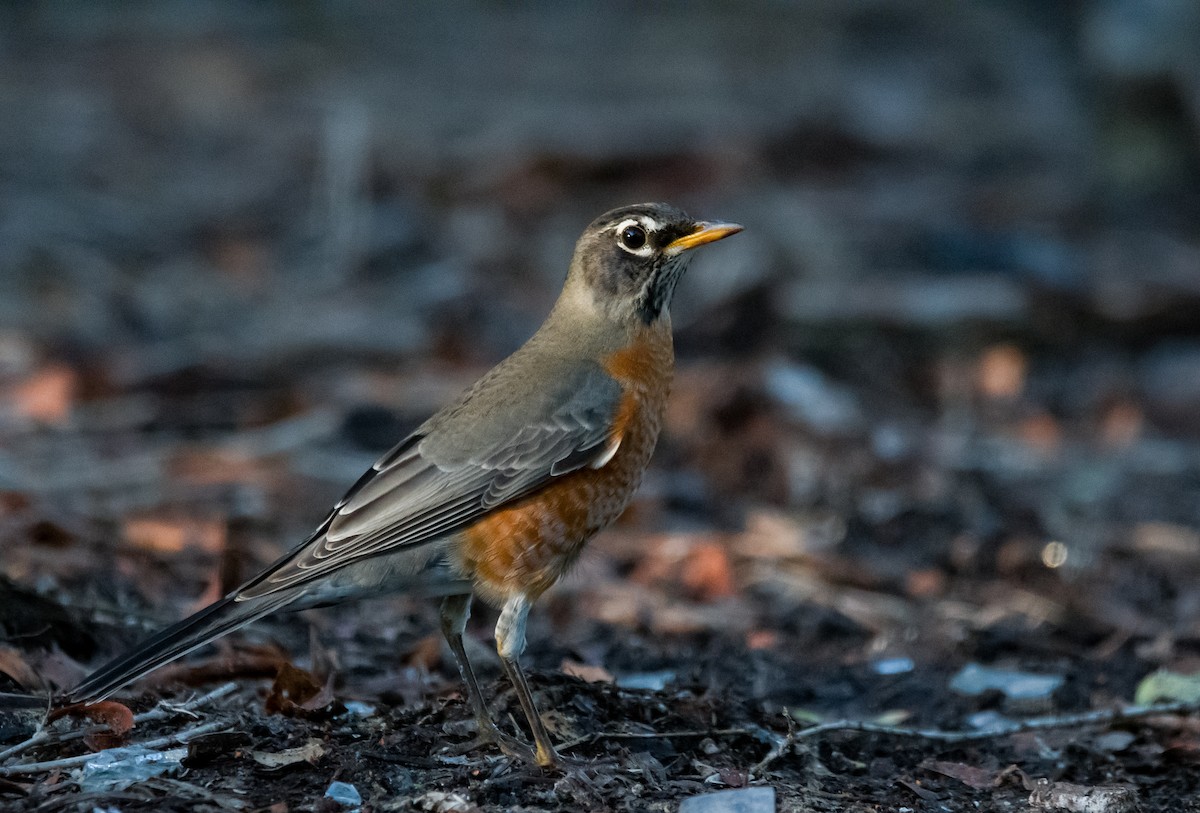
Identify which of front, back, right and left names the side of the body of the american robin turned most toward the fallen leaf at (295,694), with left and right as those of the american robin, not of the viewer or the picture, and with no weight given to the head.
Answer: back

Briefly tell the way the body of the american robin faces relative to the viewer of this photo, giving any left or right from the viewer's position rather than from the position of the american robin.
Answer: facing to the right of the viewer

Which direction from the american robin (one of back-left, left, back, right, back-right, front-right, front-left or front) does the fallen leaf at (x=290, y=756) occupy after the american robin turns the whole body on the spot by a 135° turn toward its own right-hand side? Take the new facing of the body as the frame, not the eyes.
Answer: front

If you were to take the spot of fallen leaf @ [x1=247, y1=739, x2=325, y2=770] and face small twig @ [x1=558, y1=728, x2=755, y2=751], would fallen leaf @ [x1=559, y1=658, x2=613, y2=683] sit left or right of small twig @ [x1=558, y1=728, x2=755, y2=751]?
left

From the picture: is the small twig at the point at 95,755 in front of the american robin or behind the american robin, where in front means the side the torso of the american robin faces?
behind

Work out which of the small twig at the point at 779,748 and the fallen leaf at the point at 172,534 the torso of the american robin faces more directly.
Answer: the small twig

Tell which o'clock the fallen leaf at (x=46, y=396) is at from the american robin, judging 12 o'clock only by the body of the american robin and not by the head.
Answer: The fallen leaf is roughly at 8 o'clock from the american robin.
